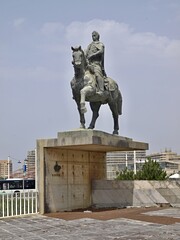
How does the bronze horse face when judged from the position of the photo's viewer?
facing the viewer and to the left of the viewer

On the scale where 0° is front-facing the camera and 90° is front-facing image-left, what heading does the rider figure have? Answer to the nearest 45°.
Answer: approximately 45°

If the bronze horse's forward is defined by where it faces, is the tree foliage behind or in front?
behind
